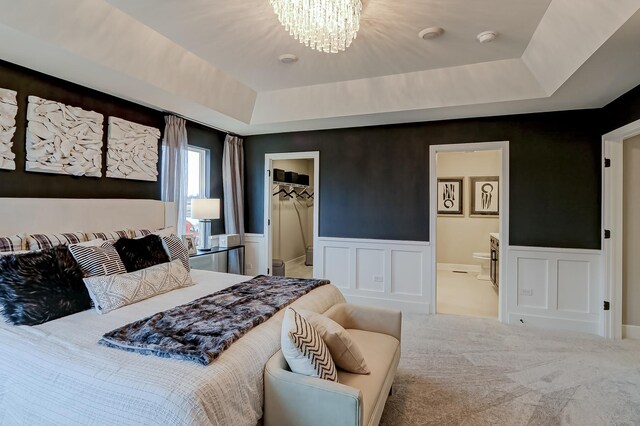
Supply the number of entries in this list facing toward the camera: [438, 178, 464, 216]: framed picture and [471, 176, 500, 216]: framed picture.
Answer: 2

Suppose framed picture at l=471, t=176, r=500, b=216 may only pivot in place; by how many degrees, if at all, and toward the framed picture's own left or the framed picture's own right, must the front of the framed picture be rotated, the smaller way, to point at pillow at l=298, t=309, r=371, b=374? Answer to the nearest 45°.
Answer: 0° — it already faces it

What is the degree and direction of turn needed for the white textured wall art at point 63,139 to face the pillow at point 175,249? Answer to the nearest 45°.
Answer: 0° — it already faces it

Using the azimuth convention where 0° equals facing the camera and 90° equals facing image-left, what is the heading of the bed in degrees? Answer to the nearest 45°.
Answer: approximately 315°

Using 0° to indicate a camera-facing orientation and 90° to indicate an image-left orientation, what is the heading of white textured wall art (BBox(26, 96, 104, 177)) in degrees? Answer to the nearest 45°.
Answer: approximately 315°

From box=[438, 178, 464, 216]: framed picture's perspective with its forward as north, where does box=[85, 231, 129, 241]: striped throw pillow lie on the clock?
The striped throw pillow is roughly at 1 o'clock from the framed picture.

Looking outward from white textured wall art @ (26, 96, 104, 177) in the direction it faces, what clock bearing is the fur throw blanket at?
The fur throw blanket is roughly at 1 o'clock from the white textured wall art.

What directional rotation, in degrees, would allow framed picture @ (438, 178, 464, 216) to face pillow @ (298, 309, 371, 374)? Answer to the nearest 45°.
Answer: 0° — it already faces it

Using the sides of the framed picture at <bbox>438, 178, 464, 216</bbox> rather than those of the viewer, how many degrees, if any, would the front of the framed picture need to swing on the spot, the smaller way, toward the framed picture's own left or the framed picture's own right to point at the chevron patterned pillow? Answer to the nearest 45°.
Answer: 0° — it already faces it

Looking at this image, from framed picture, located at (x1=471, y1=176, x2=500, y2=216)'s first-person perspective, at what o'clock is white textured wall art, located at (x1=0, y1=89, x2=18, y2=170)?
The white textured wall art is roughly at 1 o'clock from the framed picture.

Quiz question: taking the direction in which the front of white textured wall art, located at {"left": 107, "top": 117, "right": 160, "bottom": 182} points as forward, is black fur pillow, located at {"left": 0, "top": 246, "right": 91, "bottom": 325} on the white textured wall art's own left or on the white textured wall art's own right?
on the white textured wall art's own right

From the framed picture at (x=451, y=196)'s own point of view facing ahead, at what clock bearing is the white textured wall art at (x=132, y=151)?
The white textured wall art is roughly at 1 o'clock from the framed picture.

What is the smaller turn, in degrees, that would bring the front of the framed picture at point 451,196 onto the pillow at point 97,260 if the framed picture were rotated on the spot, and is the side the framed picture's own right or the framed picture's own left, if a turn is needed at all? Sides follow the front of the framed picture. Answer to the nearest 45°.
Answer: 0° — it already faces it
